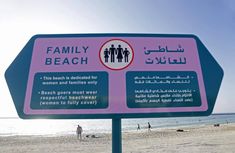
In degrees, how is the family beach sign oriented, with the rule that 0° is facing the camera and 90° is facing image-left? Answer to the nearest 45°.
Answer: approximately 0°
